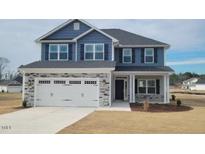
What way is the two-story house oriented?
toward the camera
